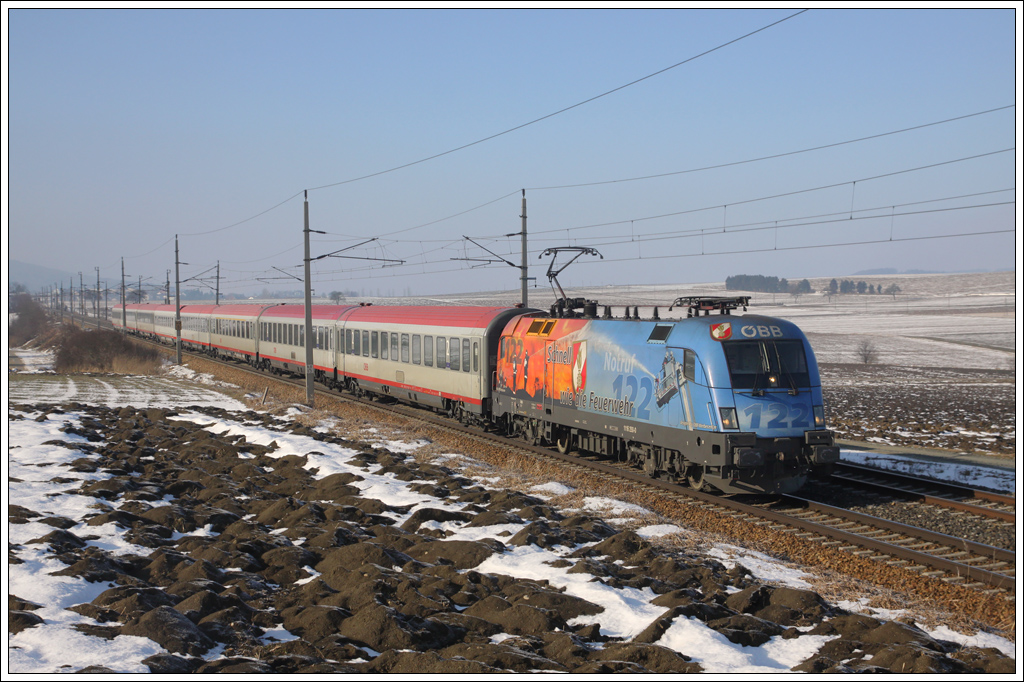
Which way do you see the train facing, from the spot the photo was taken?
facing the viewer and to the right of the viewer

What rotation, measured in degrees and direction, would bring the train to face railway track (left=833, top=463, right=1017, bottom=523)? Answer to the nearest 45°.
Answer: approximately 45° to its left
